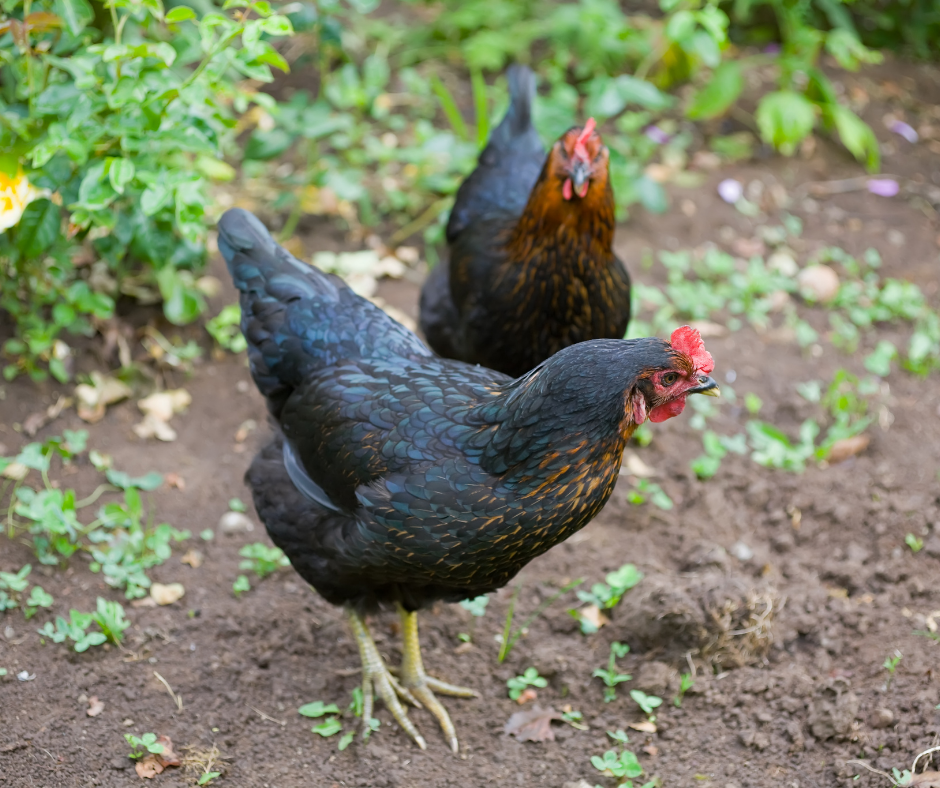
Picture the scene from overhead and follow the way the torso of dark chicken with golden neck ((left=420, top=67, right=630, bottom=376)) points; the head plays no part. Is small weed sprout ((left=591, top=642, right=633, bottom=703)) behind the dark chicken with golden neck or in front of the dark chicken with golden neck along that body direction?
in front

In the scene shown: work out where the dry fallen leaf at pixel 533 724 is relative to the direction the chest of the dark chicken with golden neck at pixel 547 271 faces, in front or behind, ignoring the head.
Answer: in front

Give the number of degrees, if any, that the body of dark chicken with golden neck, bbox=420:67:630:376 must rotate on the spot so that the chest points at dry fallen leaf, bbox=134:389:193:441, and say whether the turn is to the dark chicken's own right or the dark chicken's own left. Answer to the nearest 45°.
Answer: approximately 90° to the dark chicken's own right

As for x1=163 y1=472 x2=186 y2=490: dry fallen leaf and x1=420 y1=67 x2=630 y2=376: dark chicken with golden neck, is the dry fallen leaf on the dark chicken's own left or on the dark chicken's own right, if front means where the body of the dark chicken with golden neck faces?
on the dark chicken's own right

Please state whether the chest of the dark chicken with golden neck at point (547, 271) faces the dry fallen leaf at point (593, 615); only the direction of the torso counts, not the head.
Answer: yes

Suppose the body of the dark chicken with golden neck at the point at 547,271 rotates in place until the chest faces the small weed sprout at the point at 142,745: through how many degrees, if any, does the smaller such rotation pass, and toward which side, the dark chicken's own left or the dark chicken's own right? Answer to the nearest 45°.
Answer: approximately 45° to the dark chicken's own right

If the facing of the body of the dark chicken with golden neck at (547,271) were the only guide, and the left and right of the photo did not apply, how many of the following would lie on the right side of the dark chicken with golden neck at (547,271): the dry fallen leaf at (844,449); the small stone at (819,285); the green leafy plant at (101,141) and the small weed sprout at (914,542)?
1

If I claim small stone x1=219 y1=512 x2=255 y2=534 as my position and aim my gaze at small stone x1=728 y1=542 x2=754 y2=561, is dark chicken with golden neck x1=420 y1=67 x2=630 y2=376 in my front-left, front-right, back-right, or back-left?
front-left

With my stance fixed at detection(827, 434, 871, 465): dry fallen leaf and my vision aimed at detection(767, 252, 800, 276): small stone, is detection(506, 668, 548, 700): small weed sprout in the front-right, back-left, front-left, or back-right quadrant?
back-left

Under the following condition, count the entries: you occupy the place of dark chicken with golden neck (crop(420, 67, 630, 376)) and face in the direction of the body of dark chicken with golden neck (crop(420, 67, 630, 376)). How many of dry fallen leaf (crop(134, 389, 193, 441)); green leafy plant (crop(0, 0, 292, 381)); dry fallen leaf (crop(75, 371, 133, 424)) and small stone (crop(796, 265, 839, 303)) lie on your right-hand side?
3

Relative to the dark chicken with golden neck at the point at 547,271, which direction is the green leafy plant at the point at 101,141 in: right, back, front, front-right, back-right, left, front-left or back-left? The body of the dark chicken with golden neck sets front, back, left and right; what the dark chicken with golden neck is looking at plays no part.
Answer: right

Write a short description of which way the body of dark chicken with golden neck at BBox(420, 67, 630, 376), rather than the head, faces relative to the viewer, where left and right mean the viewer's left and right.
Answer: facing the viewer
